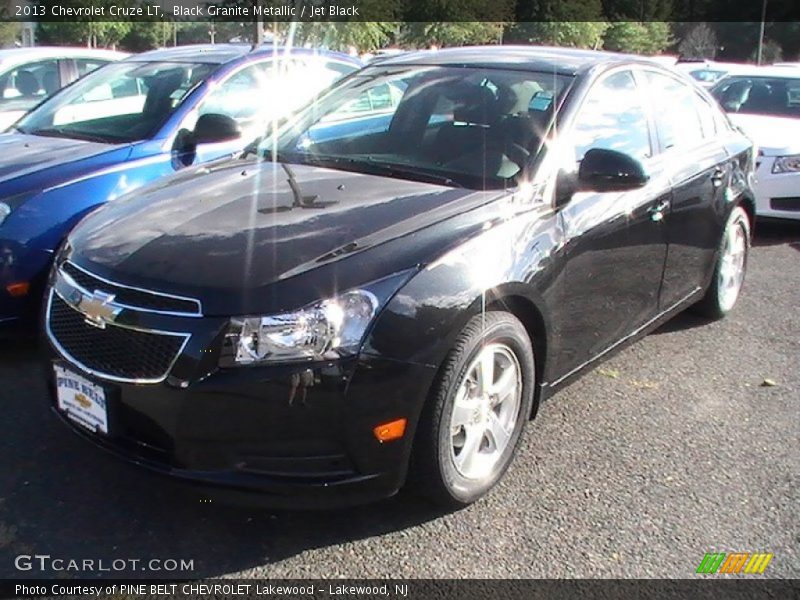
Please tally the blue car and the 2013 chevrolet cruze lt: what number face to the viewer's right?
0

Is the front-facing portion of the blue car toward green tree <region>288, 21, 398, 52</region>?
no

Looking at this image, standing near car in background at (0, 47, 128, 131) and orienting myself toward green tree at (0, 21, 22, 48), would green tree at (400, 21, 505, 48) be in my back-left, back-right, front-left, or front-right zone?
front-right

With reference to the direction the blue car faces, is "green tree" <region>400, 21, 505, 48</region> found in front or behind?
behind

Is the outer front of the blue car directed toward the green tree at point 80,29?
no

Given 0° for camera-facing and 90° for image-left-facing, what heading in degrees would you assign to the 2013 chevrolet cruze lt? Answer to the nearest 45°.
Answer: approximately 45°

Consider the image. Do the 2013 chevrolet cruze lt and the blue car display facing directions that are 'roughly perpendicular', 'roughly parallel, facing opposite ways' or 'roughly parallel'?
roughly parallel

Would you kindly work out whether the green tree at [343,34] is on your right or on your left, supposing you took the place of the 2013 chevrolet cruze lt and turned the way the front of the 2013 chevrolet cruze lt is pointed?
on your right

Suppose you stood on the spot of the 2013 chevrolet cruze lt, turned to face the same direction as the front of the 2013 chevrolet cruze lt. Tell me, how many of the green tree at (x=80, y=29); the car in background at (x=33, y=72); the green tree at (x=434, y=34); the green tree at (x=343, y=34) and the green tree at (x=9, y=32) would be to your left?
0

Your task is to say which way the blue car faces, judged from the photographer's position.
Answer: facing the viewer and to the left of the viewer

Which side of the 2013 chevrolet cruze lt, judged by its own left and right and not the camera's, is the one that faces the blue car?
right

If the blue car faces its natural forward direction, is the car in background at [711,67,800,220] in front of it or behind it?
behind

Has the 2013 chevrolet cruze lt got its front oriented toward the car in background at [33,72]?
no
